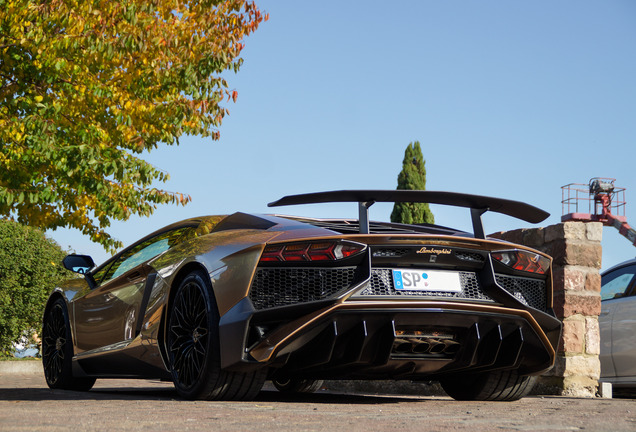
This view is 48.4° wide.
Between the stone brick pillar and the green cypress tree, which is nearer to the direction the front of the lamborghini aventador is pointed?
the green cypress tree

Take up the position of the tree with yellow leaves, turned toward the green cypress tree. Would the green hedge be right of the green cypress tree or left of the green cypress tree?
left

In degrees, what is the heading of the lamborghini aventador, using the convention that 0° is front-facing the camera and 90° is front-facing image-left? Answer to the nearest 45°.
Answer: approximately 135°

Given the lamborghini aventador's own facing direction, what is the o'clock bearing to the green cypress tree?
The green cypress tree is roughly at 2 o'clock from the lamborghini aventador.

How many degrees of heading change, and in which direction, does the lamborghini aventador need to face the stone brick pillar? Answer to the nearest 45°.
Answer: approximately 90° to its right

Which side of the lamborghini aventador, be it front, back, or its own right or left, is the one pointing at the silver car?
right

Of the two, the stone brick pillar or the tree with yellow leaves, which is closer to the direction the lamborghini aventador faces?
the tree with yellow leaves

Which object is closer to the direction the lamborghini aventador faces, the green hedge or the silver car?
the green hedge

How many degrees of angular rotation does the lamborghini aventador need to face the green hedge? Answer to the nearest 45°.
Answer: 0° — it already faces it
